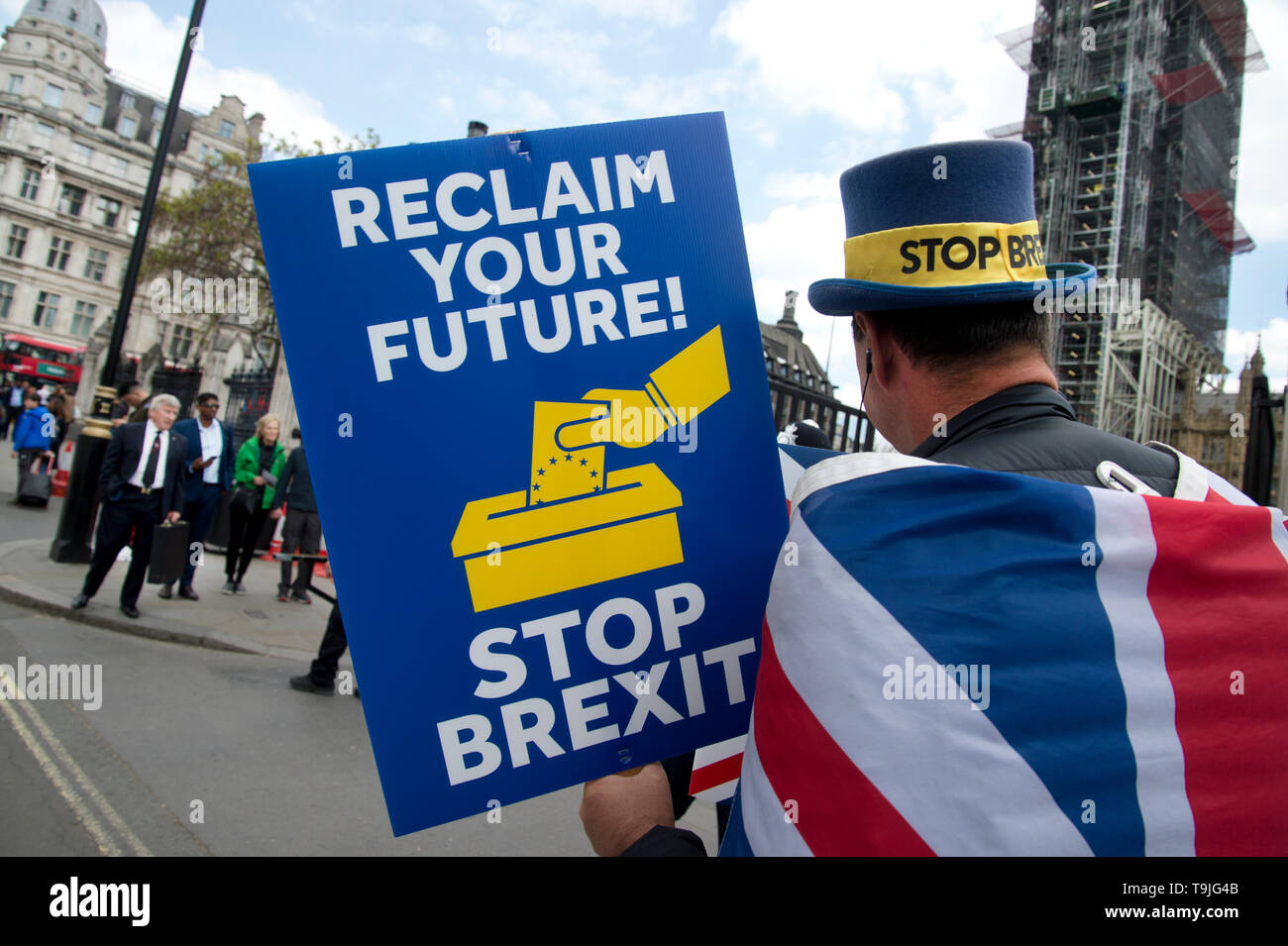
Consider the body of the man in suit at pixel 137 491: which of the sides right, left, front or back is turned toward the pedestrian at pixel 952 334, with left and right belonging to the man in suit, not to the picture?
front

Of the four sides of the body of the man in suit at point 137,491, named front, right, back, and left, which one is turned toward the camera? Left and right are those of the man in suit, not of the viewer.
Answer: front

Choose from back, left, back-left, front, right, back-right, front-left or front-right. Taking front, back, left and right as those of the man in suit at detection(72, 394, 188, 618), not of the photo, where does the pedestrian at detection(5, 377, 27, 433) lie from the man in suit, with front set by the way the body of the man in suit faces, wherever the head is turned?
back

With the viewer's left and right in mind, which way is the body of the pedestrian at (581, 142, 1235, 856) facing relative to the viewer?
facing away from the viewer and to the left of the viewer
